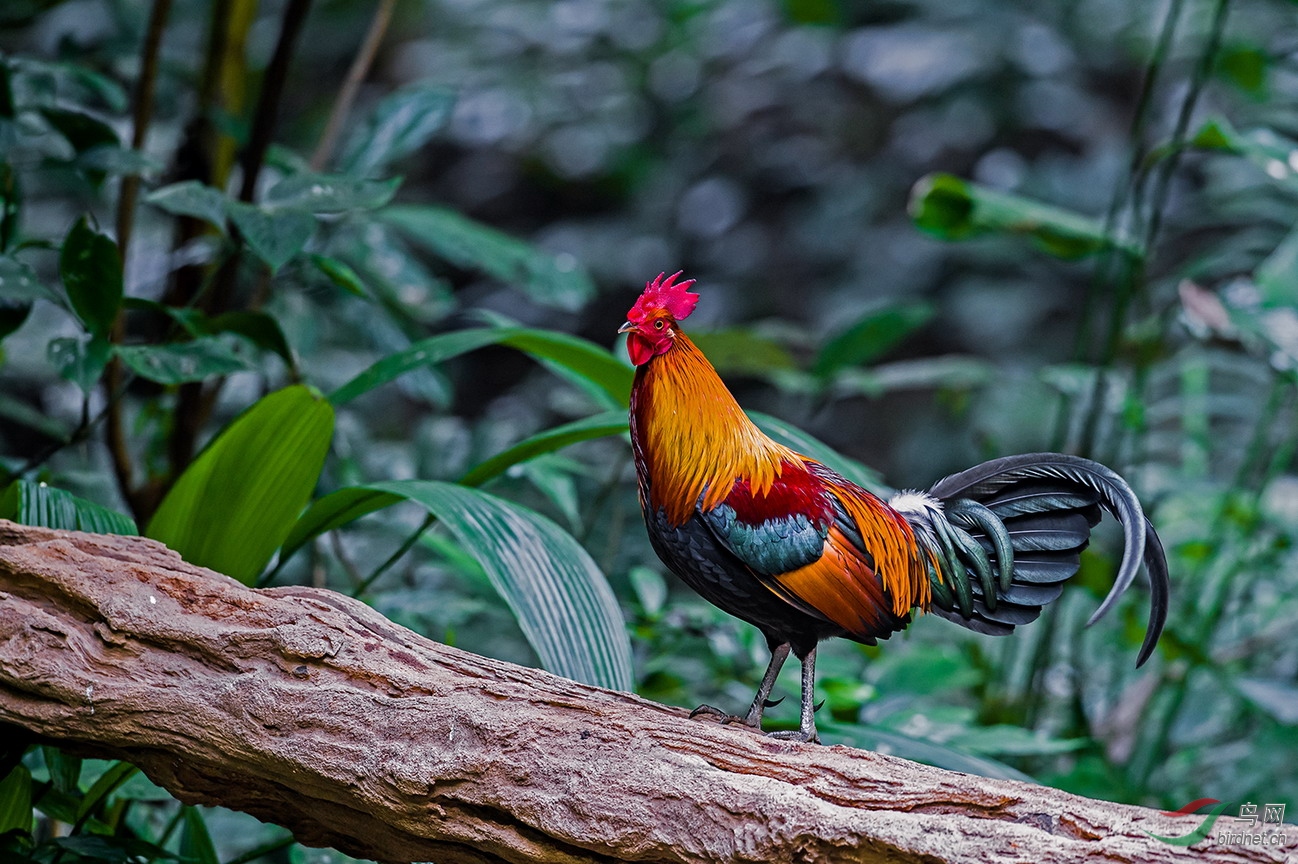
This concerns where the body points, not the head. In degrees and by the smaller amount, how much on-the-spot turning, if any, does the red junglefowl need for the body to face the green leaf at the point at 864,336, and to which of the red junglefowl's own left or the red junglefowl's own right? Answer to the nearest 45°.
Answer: approximately 90° to the red junglefowl's own right

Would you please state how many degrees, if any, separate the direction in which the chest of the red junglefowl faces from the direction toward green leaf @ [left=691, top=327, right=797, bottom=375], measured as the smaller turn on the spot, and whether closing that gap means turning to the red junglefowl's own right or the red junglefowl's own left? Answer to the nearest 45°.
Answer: approximately 90° to the red junglefowl's own right

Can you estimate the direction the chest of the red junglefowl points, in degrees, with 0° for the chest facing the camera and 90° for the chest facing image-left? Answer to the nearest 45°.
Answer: approximately 90°

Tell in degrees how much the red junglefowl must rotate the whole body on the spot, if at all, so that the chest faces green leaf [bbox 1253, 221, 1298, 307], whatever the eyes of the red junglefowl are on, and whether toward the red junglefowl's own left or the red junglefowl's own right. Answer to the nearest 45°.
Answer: approximately 135° to the red junglefowl's own right

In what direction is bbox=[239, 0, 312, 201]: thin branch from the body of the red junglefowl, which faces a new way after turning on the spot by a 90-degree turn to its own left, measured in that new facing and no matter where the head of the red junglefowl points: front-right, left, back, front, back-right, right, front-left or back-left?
back-right

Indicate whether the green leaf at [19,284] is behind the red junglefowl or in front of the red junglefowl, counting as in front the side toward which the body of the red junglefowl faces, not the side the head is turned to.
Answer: in front
